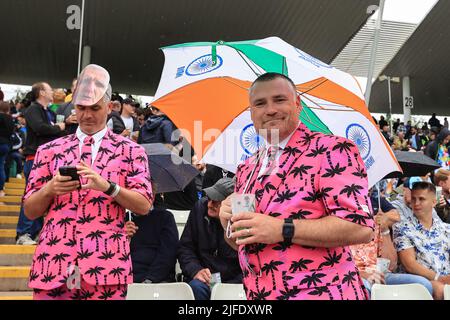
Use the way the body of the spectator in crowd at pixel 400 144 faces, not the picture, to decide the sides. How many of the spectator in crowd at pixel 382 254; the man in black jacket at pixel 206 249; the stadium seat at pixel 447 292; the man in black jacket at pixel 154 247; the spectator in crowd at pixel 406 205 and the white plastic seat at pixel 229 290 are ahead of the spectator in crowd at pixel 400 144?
6

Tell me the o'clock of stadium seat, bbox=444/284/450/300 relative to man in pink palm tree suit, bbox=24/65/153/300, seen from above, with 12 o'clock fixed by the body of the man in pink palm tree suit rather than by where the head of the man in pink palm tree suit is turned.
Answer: The stadium seat is roughly at 8 o'clock from the man in pink palm tree suit.

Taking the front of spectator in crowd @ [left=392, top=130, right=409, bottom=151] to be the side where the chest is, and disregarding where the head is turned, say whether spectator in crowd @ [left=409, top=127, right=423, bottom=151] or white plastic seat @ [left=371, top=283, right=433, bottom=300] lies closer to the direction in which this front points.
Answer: the white plastic seat

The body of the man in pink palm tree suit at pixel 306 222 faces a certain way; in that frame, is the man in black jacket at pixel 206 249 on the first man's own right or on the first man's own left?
on the first man's own right

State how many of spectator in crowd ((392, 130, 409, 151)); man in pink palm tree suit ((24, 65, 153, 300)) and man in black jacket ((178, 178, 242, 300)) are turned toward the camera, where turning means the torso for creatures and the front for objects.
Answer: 3

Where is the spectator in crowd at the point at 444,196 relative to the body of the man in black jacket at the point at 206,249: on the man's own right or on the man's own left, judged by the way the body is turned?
on the man's own left

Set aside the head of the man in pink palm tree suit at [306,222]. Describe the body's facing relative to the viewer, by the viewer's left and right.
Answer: facing the viewer and to the left of the viewer
